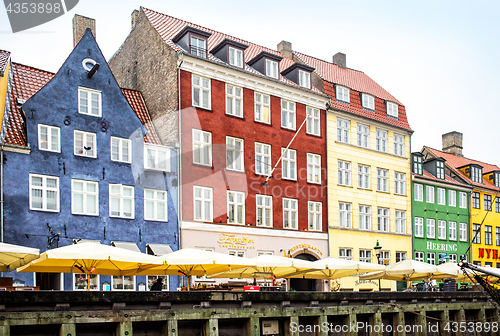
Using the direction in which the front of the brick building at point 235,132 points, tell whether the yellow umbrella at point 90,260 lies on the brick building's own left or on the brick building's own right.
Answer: on the brick building's own right

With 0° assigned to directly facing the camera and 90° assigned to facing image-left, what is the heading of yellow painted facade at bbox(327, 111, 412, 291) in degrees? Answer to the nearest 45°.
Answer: approximately 315°

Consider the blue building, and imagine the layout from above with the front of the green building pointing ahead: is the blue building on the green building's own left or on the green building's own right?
on the green building's own right

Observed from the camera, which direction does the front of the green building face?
facing the viewer and to the right of the viewer
